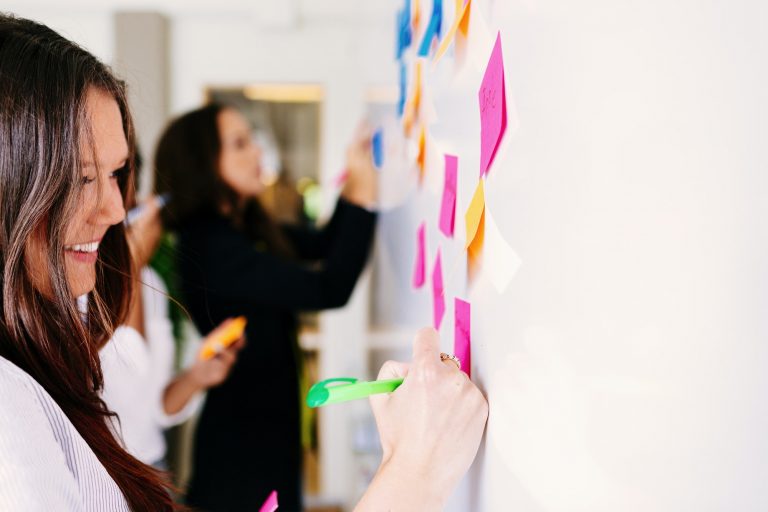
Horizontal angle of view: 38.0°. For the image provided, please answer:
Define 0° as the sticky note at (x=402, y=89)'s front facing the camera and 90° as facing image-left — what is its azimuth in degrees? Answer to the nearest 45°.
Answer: approximately 90°

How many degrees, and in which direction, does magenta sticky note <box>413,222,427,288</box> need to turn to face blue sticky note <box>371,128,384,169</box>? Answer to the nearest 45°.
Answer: approximately 90° to its right

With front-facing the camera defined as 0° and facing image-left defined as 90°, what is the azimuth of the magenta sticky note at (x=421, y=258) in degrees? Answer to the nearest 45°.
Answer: approximately 90°

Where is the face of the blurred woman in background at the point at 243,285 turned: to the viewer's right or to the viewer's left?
to the viewer's right

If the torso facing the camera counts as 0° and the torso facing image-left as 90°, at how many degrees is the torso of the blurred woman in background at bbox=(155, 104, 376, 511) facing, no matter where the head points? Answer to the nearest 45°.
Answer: approximately 270°

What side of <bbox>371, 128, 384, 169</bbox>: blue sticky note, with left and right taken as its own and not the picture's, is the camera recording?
left

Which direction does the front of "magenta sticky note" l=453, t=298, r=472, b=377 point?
to the viewer's left

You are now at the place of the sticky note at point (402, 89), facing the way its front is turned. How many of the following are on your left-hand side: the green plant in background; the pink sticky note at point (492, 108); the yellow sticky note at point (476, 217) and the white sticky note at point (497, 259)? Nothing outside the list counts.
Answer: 3

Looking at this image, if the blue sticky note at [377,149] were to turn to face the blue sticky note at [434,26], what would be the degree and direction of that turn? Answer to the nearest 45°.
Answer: approximately 90° to its left

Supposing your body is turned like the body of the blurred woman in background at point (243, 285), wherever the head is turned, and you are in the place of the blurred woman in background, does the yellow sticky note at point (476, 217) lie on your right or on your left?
on your right
